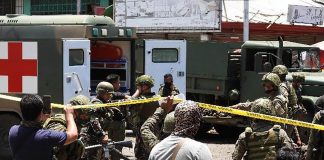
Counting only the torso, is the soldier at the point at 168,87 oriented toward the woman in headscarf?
yes

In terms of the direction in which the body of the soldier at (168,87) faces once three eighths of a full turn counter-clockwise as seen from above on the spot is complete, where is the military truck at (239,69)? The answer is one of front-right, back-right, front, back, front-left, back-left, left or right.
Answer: front

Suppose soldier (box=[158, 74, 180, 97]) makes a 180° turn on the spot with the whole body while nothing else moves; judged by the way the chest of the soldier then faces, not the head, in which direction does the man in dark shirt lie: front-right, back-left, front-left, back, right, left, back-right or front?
back

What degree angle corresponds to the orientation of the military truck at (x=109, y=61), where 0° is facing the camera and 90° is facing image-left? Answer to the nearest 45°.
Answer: approximately 135°

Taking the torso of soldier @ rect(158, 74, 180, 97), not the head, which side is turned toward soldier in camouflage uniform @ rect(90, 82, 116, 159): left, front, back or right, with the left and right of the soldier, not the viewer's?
front

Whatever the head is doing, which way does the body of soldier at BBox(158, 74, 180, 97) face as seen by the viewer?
toward the camera

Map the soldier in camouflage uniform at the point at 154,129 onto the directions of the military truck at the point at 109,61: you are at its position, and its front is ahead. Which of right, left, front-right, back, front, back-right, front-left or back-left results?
back-left

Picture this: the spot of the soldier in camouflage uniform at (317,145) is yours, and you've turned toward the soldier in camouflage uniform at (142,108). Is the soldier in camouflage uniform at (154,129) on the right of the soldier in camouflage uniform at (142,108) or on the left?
left

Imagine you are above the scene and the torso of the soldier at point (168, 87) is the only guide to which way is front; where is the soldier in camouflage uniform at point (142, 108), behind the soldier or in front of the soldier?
in front

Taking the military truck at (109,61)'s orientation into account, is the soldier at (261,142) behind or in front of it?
behind

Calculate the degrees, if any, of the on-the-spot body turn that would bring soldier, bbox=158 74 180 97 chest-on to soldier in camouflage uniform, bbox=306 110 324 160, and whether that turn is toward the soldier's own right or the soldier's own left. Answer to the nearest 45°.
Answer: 0° — they already face them

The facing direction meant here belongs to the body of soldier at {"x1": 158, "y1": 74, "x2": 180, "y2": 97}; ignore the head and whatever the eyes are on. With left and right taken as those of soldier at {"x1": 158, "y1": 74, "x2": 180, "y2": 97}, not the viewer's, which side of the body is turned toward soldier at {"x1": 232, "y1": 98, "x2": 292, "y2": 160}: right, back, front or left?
front
